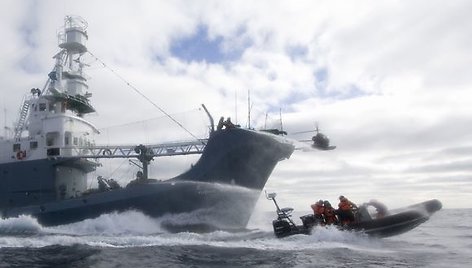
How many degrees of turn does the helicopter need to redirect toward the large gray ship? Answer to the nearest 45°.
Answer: approximately 180°

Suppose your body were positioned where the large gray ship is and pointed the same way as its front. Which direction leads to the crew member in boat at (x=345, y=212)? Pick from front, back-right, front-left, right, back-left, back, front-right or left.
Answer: front-right

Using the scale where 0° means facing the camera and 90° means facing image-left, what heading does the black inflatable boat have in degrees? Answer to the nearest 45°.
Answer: approximately 270°

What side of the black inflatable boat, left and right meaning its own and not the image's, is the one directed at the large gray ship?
back

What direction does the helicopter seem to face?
to the viewer's right

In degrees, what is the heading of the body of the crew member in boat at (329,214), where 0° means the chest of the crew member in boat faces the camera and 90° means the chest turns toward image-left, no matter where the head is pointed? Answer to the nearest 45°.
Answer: approximately 270°

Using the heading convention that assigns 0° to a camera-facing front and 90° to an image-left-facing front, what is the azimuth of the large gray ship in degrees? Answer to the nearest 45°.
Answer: approximately 270°
